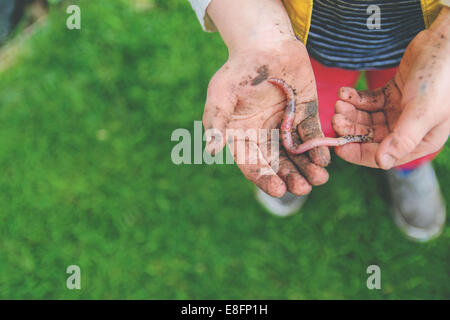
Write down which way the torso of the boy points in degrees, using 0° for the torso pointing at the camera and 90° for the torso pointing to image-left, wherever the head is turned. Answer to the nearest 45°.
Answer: approximately 0°
